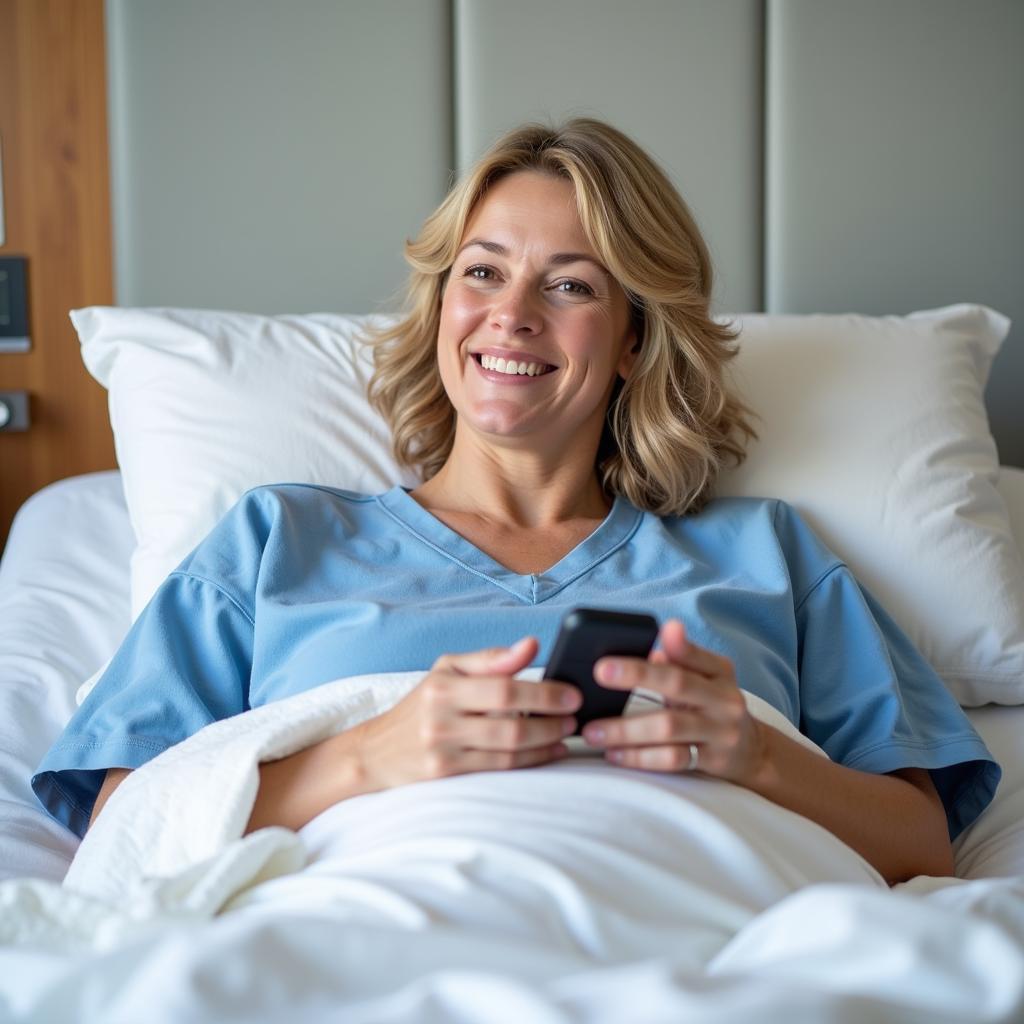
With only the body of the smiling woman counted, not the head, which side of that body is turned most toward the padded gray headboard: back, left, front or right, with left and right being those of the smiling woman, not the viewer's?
back

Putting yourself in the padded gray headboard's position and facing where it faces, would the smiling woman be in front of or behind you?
in front

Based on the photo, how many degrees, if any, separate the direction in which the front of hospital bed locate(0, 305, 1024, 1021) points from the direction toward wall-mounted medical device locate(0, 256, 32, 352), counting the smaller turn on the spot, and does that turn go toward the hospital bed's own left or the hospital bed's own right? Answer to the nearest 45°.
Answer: approximately 135° to the hospital bed's own right

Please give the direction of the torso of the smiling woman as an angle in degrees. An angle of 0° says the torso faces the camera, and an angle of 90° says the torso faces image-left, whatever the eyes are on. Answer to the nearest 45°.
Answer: approximately 0°

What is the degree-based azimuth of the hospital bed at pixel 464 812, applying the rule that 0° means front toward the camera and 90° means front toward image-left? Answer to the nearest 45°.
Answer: approximately 0°

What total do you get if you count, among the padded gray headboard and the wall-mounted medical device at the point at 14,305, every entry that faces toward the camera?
2
